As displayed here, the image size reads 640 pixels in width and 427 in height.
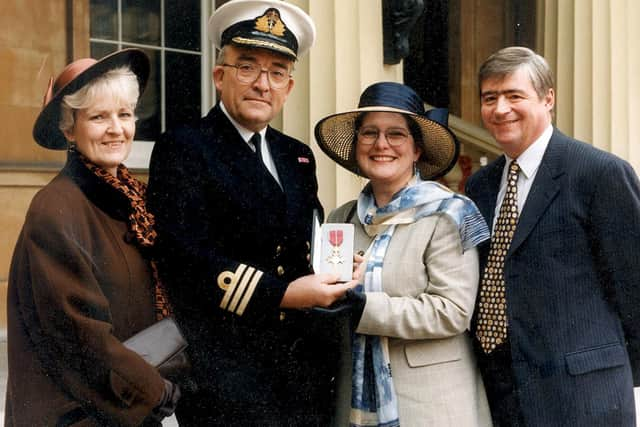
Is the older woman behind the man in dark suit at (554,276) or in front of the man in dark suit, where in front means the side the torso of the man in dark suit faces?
in front

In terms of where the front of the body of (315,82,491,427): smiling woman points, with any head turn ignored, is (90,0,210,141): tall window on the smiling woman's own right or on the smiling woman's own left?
on the smiling woman's own right

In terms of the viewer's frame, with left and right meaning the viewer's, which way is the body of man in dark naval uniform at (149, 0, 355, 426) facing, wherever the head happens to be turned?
facing the viewer and to the right of the viewer

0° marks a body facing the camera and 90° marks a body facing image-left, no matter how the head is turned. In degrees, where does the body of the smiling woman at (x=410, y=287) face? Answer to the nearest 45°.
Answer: approximately 45°

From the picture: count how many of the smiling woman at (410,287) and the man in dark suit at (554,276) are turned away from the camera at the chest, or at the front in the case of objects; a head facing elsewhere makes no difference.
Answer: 0

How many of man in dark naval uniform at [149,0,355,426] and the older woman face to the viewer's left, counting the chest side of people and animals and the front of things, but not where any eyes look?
0

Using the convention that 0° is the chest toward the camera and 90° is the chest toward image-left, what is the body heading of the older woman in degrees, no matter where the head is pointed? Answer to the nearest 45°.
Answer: approximately 315°

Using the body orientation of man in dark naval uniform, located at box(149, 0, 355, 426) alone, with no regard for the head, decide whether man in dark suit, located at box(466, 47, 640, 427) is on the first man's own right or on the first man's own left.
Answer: on the first man's own left
